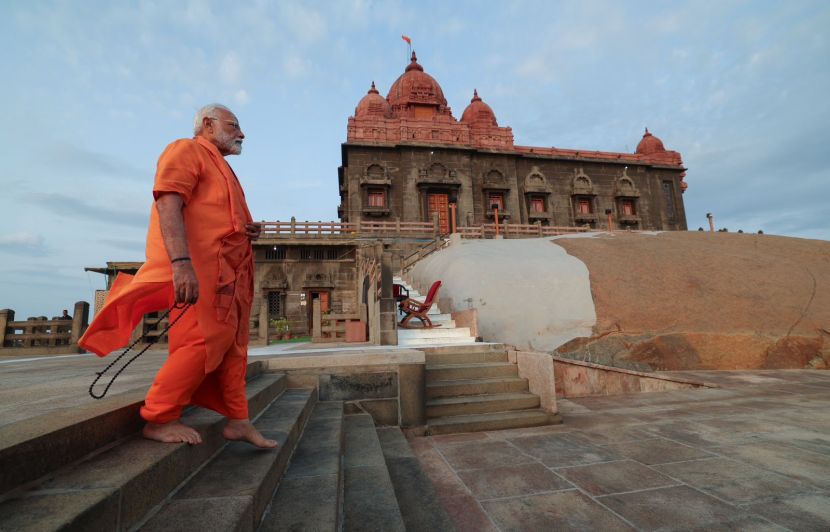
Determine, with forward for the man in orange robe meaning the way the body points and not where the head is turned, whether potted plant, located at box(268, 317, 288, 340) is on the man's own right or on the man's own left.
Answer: on the man's own left

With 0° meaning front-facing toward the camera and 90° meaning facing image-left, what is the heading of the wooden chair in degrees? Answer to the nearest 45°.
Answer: approximately 90°

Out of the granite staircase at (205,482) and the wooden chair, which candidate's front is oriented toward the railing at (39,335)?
the wooden chair

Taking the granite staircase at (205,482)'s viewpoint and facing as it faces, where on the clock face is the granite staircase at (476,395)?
the granite staircase at (476,395) is roughly at 11 o'clock from the granite staircase at (205,482).

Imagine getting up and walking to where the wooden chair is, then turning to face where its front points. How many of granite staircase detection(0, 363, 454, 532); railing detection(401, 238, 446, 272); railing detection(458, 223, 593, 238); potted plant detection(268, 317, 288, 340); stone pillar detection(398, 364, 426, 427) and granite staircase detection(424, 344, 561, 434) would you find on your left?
3

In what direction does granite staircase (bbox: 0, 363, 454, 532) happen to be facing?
to the viewer's right

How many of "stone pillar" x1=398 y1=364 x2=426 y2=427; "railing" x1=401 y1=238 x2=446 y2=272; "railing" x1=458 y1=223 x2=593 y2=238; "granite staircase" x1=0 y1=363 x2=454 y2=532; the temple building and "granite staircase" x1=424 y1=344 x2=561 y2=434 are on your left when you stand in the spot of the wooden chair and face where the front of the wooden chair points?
3

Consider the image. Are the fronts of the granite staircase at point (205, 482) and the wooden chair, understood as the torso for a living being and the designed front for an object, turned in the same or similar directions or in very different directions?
very different directions

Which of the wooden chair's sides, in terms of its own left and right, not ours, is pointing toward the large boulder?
back

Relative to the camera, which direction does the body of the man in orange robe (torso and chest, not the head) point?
to the viewer's right

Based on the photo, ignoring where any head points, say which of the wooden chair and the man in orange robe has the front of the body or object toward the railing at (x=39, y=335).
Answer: the wooden chair

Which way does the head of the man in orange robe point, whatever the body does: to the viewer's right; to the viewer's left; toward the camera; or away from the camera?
to the viewer's right

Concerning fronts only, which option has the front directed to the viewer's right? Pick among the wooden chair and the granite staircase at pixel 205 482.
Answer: the granite staircase
